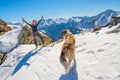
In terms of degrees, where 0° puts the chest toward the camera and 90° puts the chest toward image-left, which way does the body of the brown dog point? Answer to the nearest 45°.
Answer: approximately 180°
